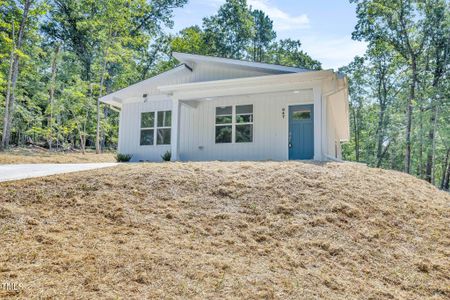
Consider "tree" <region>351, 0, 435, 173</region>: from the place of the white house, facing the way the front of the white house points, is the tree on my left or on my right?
on my left

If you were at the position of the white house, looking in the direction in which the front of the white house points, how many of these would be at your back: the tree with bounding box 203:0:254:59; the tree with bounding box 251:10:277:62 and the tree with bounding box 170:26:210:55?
3

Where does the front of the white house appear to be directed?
toward the camera

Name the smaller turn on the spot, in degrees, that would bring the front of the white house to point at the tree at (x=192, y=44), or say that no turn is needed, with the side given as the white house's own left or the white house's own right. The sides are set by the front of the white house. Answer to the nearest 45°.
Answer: approximately 180°

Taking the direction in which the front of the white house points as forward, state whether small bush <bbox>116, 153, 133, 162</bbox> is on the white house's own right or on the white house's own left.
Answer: on the white house's own right

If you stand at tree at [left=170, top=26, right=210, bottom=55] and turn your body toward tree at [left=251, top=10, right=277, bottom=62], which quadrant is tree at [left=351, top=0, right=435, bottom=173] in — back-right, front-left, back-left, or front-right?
front-right

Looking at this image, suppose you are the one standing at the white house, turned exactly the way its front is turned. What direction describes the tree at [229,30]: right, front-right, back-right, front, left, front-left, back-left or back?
back

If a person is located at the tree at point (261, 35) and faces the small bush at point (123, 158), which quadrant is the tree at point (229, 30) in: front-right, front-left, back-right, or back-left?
front-right

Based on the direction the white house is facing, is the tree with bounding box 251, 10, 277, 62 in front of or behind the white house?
behind

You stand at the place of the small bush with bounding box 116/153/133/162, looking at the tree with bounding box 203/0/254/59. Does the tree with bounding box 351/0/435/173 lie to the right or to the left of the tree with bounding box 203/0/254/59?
right
